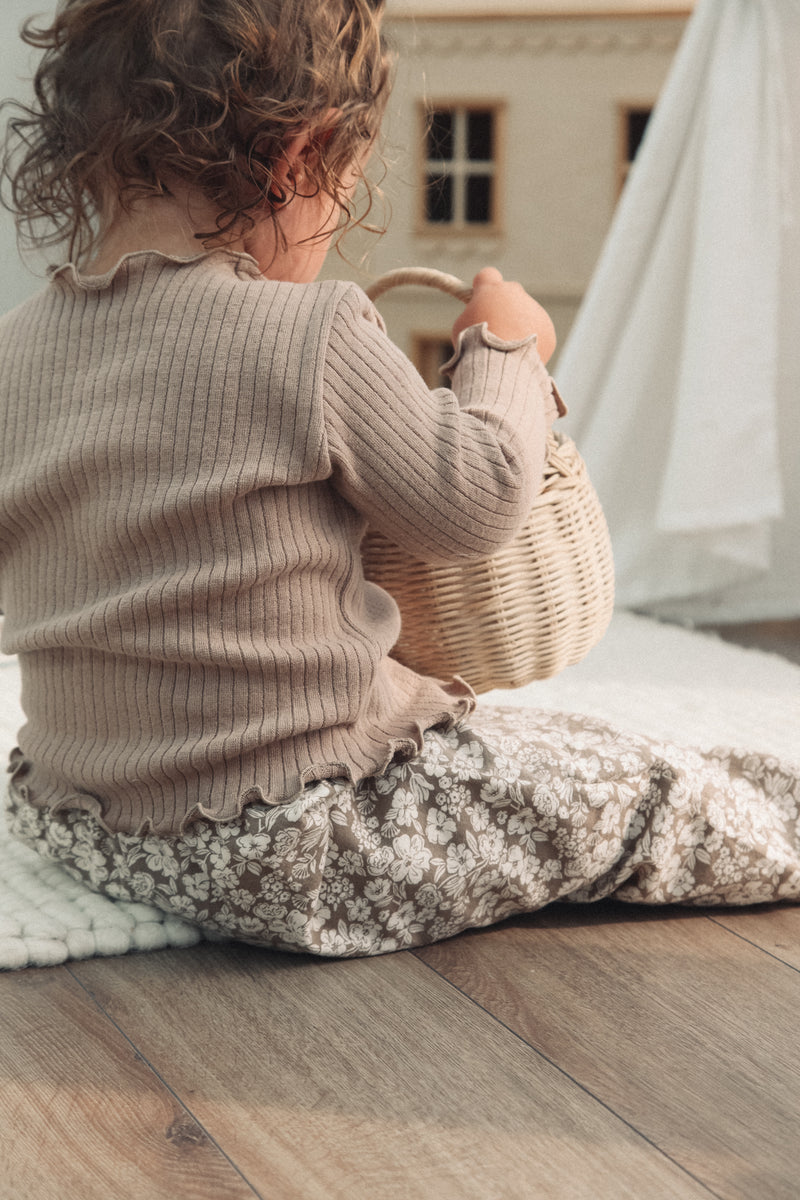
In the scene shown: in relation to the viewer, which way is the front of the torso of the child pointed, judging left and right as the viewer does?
facing away from the viewer and to the right of the viewer

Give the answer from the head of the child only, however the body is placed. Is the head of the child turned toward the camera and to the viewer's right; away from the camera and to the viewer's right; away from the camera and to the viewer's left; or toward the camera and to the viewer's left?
away from the camera and to the viewer's right

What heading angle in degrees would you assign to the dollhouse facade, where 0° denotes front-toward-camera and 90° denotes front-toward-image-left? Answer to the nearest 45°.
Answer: approximately 0°

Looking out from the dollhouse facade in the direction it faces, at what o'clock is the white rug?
The white rug is roughly at 12 o'clock from the dollhouse facade.

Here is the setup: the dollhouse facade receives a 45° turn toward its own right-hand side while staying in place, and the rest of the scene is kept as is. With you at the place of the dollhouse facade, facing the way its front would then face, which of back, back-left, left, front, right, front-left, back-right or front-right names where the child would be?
front-left
